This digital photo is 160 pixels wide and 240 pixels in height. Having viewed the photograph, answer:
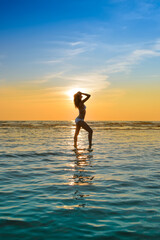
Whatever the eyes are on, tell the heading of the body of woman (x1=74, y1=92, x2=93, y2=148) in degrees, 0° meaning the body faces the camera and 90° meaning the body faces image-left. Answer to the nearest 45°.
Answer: approximately 270°
